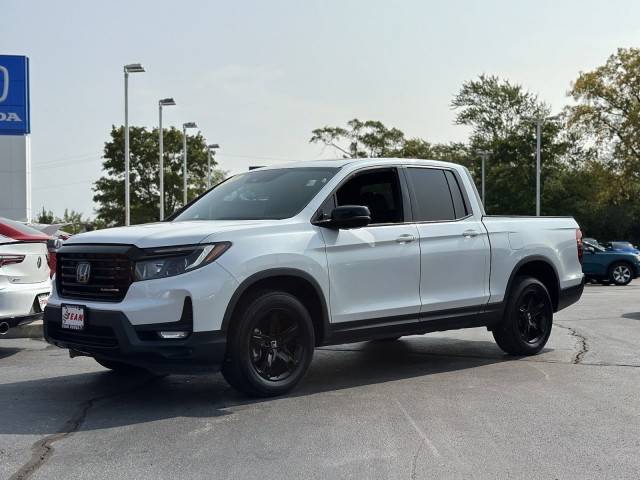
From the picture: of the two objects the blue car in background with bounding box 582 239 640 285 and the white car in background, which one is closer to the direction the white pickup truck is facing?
the white car in background

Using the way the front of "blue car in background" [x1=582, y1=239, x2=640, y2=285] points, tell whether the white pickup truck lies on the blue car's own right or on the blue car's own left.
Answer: on the blue car's own right

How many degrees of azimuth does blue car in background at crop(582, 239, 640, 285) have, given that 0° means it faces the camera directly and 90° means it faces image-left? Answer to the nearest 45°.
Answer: approximately 270°

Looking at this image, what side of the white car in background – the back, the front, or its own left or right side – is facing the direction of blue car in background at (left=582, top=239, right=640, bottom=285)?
right

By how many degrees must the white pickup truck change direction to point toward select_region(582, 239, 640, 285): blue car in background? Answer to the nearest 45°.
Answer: approximately 180°

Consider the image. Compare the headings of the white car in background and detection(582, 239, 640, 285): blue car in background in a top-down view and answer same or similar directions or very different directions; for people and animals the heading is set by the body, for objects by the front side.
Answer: very different directions

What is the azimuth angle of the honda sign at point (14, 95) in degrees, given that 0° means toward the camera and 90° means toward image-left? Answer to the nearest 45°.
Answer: approximately 0°

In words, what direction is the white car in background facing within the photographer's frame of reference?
facing away from the viewer and to the left of the viewer

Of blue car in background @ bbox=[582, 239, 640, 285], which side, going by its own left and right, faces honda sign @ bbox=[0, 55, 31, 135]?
back
